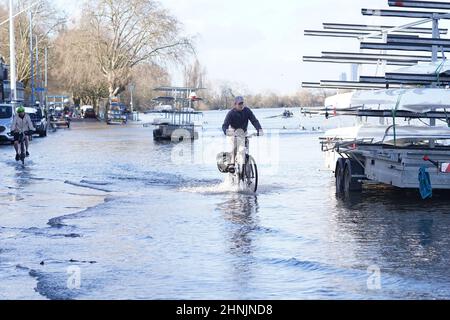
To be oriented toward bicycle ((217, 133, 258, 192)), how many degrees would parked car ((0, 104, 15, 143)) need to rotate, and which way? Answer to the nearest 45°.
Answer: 0° — it already faces it

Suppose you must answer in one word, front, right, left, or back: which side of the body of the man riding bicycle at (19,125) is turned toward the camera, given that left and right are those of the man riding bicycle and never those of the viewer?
front

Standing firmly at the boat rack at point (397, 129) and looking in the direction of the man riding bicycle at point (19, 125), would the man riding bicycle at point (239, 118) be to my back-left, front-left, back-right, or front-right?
front-left

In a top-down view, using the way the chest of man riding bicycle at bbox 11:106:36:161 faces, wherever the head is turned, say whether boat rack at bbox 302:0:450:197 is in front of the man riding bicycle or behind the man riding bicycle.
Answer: in front

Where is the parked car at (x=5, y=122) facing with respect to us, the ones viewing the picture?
facing the viewer

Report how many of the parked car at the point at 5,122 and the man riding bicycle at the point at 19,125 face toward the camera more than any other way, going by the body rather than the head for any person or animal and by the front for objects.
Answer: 2

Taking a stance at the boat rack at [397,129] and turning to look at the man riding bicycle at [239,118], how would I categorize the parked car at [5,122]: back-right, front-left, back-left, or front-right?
front-right

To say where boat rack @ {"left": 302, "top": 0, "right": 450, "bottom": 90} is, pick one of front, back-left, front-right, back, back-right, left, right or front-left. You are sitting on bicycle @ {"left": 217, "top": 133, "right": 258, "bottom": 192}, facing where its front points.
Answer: left

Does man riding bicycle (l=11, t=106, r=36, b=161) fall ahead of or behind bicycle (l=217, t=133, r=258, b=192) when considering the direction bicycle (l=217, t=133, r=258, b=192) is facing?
behind

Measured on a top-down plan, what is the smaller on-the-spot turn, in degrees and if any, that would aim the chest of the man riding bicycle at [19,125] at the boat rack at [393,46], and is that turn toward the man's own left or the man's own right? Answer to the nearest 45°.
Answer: approximately 45° to the man's own left

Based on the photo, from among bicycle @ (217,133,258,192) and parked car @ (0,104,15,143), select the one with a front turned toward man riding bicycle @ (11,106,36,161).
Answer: the parked car
